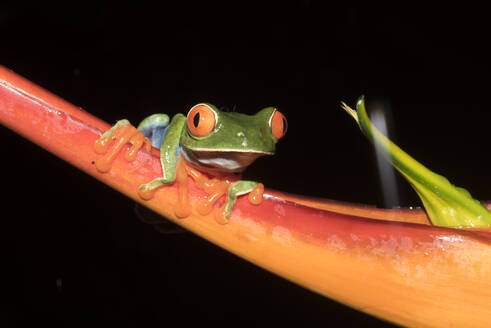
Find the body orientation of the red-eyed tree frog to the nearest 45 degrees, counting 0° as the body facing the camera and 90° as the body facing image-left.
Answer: approximately 315°
